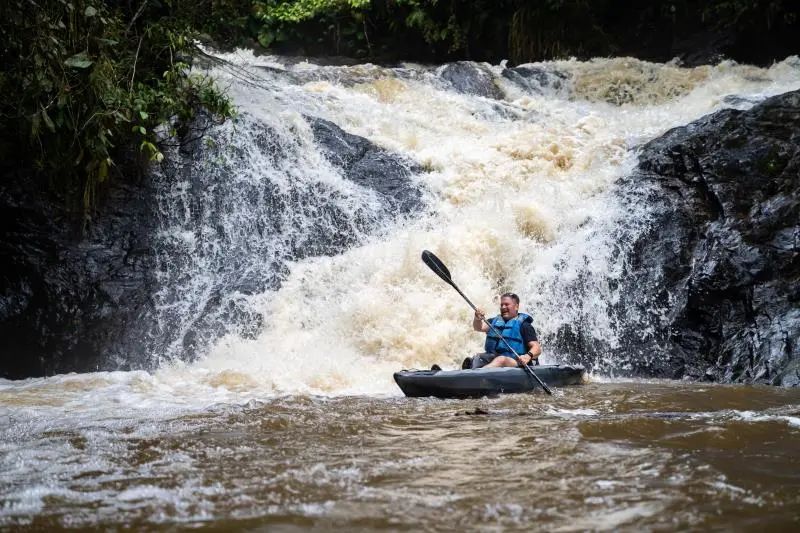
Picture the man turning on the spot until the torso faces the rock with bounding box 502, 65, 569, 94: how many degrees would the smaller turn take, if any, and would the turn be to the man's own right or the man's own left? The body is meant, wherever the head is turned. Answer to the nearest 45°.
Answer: approximately 135° to the man's own right

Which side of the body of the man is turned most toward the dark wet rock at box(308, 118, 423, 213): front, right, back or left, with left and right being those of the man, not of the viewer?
right

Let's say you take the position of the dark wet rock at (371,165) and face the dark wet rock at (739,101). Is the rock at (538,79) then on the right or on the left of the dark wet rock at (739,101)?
left

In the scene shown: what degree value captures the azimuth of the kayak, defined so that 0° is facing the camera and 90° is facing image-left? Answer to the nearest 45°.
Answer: approximately 90°

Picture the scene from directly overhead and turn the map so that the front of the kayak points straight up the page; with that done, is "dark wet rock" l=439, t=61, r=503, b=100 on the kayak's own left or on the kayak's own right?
on the kayak's own right

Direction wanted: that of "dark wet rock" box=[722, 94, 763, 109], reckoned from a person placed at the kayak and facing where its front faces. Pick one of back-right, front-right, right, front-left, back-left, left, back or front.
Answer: back-right

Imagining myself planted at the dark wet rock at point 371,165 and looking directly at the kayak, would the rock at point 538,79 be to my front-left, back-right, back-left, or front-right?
back-left

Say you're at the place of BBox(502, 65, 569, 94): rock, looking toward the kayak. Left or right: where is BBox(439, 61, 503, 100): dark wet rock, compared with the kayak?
right

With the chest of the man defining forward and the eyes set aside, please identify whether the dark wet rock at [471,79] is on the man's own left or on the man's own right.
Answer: on the man's own right
